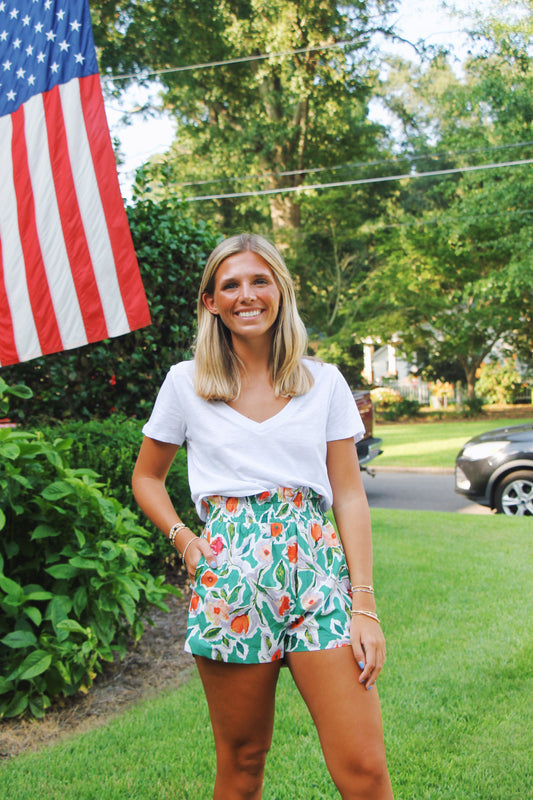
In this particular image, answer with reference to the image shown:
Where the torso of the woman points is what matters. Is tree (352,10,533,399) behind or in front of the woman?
behind

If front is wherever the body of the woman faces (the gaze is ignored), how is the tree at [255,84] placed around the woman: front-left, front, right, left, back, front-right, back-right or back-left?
back

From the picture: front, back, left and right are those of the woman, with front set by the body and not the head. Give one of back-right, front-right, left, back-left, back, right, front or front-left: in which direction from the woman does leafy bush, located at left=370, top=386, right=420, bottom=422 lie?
back

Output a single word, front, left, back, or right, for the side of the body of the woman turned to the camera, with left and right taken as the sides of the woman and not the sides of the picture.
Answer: front

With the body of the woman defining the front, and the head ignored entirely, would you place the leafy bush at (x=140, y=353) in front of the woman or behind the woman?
behind

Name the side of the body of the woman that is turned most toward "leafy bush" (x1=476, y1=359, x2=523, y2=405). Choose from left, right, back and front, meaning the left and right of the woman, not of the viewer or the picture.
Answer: back
